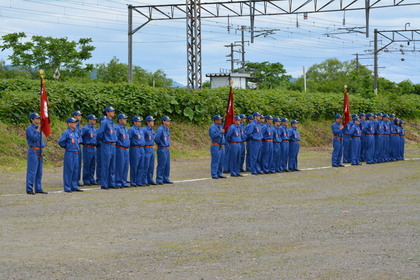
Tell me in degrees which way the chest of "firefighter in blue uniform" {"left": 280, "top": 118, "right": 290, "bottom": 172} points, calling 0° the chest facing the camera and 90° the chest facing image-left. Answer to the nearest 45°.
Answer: approximately 315°

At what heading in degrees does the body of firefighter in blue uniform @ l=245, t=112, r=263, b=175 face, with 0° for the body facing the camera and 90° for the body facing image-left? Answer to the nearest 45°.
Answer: approximately 315°

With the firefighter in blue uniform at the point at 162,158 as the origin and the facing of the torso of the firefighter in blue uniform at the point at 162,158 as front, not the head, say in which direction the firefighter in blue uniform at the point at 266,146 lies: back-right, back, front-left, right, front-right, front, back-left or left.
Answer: left

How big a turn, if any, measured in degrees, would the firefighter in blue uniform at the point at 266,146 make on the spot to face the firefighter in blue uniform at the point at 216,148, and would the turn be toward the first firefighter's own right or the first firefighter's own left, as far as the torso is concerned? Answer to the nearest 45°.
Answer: approximately 90° to the first firefighter's own right

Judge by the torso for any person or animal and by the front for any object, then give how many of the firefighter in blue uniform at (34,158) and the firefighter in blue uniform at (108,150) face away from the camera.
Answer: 0

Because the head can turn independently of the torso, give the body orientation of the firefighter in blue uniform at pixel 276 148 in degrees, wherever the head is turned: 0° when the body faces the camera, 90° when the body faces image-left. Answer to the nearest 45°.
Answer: approximately 315°

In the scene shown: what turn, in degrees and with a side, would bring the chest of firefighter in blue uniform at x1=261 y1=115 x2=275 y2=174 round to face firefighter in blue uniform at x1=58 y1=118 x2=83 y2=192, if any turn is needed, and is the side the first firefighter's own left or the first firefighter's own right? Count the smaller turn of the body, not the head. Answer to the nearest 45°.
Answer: approximately 90° to the first firefighter's own right
